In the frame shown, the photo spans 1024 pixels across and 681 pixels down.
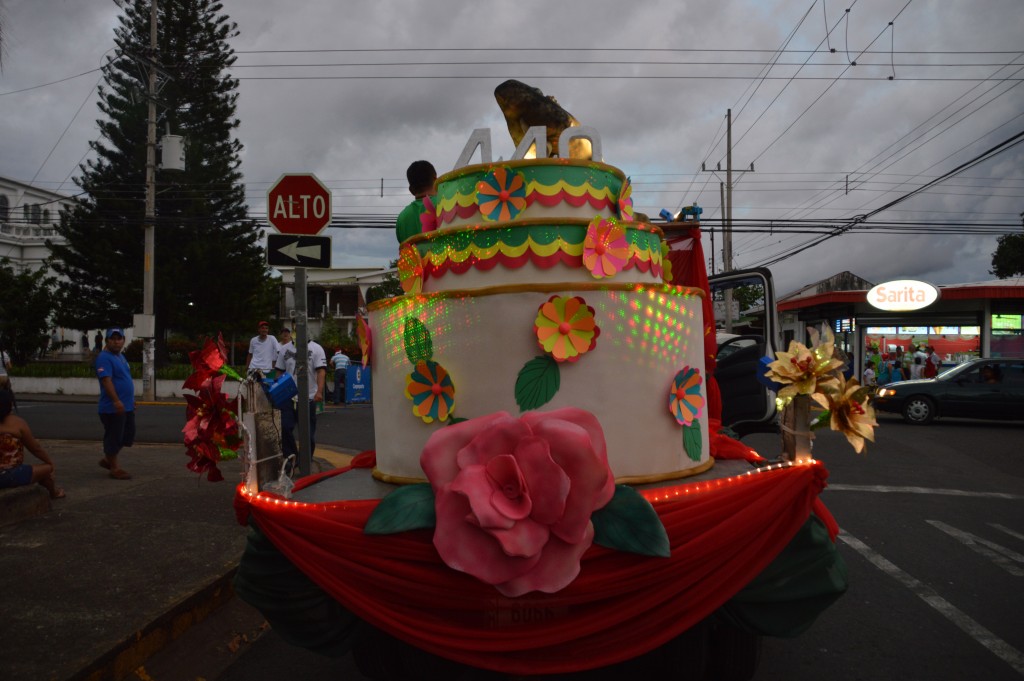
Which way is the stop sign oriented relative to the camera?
toward the camera

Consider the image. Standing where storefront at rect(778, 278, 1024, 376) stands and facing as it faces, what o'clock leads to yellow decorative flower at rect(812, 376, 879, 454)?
The yellow decorative flower is roughly at 12 o'clock from the storefront.

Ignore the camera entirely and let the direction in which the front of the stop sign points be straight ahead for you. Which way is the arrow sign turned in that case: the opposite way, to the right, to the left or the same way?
the same way

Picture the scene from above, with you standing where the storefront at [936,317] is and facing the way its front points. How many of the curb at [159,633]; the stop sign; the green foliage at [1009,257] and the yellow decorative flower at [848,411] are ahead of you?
3

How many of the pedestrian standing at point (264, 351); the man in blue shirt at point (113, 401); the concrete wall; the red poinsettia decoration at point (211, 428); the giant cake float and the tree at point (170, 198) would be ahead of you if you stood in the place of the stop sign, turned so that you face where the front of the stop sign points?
2

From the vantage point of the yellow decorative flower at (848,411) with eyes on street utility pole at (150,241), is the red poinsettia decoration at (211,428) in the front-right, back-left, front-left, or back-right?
front-left

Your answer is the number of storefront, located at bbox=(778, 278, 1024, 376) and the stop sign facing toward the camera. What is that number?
2

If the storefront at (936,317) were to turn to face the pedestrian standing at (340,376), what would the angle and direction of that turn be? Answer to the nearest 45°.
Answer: approximately 45° to its right

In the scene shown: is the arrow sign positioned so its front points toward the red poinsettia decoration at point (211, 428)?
yes

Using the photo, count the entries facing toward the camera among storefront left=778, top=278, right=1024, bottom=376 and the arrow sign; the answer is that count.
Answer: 2

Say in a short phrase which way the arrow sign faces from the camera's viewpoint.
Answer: facing the viewer

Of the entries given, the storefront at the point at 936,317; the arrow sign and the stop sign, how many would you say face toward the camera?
3

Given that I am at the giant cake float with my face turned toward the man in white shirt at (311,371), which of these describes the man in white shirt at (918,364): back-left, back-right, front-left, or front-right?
front-right

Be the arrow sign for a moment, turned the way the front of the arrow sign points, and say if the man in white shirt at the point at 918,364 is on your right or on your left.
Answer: on your left

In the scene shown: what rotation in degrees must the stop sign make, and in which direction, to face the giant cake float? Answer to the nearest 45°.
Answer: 0° — it already faces it

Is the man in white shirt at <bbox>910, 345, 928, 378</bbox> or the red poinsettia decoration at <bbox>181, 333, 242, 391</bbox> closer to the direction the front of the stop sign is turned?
the red poinsettia decoration

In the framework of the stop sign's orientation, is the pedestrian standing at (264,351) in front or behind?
behind

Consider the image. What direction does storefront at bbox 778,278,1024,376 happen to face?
toward the camera

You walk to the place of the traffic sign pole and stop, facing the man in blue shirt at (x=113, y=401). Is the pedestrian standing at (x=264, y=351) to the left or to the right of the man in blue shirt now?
right

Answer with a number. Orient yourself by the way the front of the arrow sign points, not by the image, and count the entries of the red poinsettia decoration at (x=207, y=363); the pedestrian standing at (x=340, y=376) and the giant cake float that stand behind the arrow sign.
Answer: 1

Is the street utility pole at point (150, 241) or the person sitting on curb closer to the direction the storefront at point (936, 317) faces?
the person sitting on curb

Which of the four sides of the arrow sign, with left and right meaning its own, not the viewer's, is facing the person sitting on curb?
right
